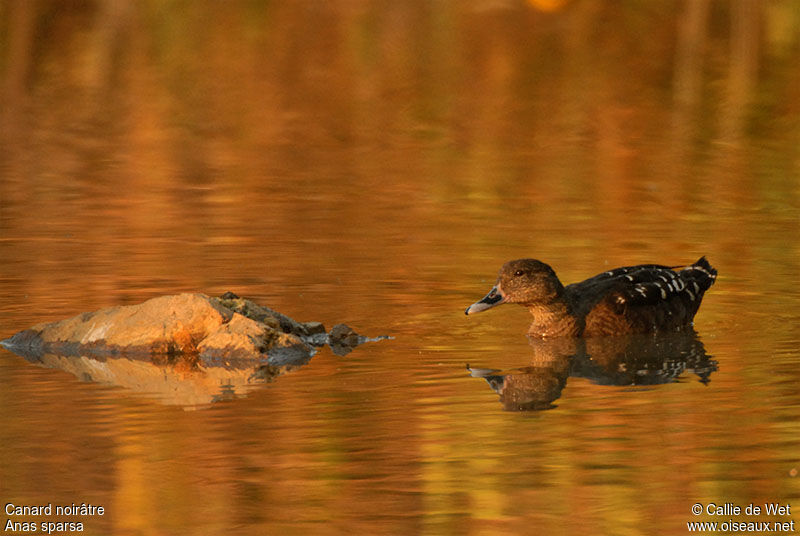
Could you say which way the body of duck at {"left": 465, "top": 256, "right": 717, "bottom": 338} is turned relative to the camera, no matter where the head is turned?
to the viewer's left

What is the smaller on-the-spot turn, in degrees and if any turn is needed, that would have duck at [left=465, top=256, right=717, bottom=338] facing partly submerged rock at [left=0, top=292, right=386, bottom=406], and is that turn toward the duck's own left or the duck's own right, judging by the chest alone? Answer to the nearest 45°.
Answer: approximately 45° to the duck's own left
